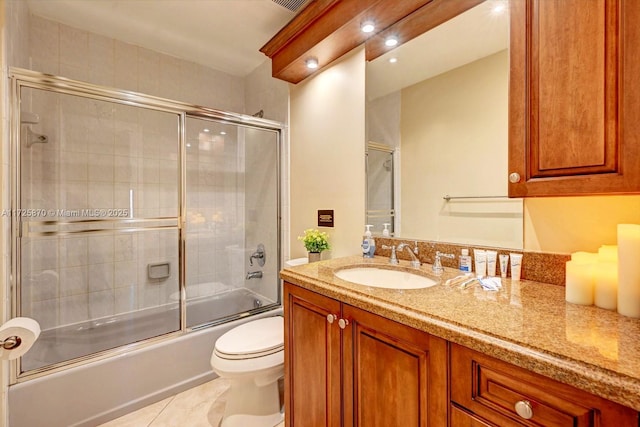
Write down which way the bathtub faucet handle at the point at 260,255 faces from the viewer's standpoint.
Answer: facing the viewer and to the left of the viewer

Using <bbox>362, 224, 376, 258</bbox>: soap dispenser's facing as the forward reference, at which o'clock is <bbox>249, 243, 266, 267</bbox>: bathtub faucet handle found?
The bathtub faucet handle is roughly at 3 o'clock from the soap dispenser.

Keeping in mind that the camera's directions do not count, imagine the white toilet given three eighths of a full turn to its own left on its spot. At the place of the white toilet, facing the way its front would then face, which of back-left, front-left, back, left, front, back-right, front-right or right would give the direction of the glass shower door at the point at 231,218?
left

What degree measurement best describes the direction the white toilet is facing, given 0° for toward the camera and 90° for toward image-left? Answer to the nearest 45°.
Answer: approximately 45°

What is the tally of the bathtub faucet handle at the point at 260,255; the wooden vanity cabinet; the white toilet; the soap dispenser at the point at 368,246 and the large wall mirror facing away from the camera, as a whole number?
0

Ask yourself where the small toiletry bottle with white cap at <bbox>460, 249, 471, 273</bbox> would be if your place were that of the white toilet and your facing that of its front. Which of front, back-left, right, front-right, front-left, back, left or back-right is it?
left

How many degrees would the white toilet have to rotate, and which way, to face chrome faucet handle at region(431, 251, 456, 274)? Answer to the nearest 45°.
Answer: approximately 90° to its left

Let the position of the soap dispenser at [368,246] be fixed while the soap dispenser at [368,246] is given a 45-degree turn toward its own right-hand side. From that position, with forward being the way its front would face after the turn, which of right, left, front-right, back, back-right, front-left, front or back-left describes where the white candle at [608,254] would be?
back-left

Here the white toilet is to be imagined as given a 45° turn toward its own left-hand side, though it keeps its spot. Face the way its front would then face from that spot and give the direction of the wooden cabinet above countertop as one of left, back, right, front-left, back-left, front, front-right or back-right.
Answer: front-left

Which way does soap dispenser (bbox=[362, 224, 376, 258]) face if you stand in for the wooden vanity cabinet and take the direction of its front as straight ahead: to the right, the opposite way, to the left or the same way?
the same way

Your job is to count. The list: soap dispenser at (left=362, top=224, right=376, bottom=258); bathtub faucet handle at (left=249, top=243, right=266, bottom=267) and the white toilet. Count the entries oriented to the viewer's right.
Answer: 0

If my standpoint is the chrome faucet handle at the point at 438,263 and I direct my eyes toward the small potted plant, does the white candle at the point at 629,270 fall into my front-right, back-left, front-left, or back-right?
back-left

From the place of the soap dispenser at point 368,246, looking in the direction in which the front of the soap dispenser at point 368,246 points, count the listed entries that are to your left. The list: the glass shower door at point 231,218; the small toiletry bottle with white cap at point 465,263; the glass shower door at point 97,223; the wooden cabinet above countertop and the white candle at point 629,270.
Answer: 3

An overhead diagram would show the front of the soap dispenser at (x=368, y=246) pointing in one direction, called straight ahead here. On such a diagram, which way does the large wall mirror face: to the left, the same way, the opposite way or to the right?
the same way

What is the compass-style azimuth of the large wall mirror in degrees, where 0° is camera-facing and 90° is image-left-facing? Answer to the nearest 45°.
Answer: approximately 45°

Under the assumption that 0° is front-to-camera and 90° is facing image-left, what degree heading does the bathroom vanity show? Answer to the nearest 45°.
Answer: approximately 45°

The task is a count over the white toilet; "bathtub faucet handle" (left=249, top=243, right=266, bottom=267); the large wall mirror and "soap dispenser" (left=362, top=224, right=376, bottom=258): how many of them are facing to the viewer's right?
0
